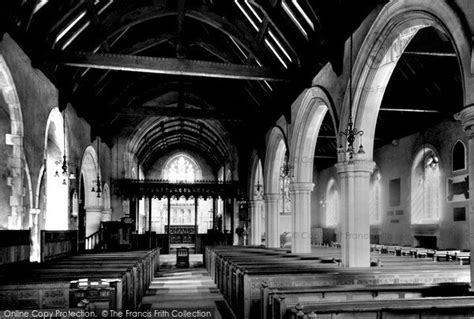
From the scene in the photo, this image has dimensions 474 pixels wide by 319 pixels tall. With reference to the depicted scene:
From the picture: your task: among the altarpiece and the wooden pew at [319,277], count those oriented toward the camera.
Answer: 1

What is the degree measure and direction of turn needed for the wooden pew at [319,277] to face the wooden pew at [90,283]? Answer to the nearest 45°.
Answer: approximately 90° to its left

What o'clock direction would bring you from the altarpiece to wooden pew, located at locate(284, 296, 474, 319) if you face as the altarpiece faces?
The wooden pew is roughly at 12 o'clock from the altarpiece.

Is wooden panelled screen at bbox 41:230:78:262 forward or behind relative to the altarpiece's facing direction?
forward

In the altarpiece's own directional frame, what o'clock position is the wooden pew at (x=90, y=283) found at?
The wooden pew is roughly at 12 o'clock from the altarpiece.

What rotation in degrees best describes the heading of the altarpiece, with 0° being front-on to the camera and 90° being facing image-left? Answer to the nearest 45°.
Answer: approximately 0°

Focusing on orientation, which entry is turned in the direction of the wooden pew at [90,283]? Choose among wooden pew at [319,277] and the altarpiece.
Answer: the altarpiece

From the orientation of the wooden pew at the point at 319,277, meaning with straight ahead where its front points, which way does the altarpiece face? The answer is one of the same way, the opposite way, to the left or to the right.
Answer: the opposite way

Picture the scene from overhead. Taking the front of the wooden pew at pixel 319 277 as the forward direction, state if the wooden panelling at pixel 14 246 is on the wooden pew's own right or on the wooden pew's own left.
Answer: on the wooden pew's own left

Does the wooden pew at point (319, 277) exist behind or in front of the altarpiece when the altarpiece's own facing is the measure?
in front
